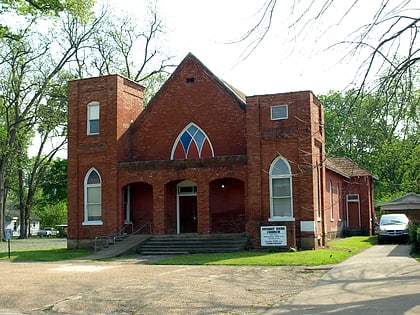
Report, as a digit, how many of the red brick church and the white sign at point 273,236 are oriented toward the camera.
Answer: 2

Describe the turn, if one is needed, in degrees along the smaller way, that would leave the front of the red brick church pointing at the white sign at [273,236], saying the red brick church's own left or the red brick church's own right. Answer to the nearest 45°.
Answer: approximately 45° to the red brick church's own left

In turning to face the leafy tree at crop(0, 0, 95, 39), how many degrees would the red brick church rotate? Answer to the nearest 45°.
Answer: approximately 45° to its right

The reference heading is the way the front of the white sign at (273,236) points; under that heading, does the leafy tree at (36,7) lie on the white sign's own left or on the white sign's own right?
on the white sign's own right

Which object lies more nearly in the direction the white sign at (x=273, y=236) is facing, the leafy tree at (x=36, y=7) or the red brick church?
the leafy tree

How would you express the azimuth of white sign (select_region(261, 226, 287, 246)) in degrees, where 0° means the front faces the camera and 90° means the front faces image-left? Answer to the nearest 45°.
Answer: approximately 0°
